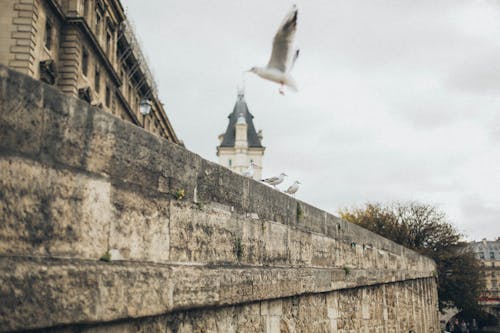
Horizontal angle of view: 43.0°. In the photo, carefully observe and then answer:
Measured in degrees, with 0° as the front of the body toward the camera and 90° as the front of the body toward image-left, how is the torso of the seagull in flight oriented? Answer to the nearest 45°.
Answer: approximately 90°

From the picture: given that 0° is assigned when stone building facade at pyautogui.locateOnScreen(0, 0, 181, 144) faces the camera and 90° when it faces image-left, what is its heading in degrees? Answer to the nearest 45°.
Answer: approximately 270°

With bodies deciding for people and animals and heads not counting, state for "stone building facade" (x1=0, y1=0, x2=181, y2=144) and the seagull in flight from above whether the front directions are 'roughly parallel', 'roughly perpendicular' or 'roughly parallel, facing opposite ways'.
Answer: roughly parallel, facing opposite ways

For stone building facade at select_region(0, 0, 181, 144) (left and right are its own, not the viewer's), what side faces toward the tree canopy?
left

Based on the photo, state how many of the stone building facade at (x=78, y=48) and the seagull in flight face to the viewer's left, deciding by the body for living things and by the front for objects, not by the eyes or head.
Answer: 1

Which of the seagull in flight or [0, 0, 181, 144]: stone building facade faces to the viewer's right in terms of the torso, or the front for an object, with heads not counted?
the stone building facade
